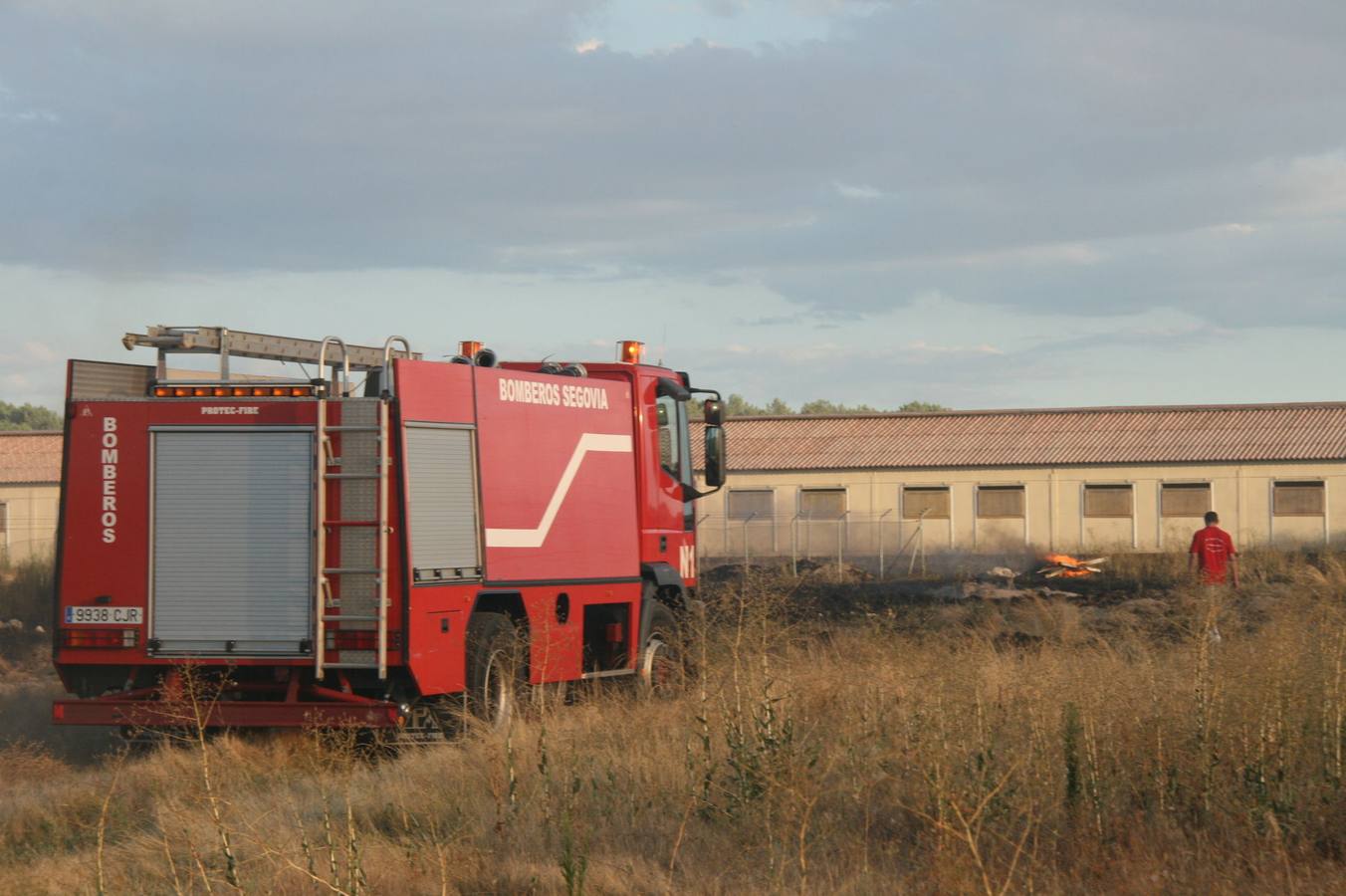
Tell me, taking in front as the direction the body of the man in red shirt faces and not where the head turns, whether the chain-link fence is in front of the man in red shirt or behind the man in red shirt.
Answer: in front

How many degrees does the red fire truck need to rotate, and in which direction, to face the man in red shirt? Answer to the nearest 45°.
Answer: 0° — it already faces them

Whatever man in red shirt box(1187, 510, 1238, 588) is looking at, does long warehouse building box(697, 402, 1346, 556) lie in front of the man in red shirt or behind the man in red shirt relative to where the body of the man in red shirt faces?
in front

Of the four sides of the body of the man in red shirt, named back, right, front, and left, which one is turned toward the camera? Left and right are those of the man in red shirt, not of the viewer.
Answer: back

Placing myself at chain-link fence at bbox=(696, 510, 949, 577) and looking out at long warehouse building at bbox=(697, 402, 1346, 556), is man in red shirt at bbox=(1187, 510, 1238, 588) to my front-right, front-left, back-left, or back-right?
back-right

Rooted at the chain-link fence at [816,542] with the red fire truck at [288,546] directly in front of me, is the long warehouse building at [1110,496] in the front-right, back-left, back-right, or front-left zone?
back-left

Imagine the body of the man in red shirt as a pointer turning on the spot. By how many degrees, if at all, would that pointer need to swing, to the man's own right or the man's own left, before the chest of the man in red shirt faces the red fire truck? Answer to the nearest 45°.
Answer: approximately 135° to the man's own left

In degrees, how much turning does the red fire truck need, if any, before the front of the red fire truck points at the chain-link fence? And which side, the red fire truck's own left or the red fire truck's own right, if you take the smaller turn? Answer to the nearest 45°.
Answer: approximately 45° to the red fire truck's own left

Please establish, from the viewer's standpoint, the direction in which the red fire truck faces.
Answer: facing away from the viewer and to the right of the viewer
